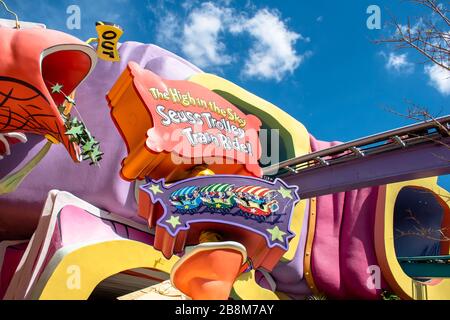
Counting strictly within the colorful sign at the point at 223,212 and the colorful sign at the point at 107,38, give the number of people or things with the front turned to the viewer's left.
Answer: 0

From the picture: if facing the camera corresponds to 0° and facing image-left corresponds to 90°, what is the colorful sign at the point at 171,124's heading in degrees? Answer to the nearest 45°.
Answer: approximately 315°

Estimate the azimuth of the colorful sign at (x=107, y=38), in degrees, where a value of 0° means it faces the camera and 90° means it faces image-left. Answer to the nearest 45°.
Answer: approximately 0°

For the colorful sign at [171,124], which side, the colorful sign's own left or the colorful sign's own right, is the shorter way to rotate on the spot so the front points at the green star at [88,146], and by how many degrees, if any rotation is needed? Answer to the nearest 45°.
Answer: approximately 135° to the colorful sign's own right

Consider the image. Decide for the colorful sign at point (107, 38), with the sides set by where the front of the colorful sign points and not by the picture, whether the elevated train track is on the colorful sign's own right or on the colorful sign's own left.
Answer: on the colorful sign's own left

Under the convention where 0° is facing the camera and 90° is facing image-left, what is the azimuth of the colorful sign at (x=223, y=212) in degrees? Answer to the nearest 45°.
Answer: approximately 315°

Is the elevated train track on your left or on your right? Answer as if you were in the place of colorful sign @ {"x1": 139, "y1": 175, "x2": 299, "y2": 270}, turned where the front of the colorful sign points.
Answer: on your left
